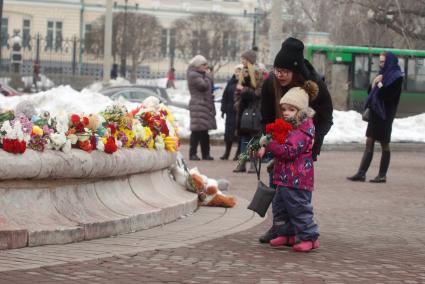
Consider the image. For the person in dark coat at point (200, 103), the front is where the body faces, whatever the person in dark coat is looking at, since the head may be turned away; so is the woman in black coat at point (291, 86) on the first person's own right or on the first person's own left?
on the first person's own right

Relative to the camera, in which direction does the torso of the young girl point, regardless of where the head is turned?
to the viewer's left

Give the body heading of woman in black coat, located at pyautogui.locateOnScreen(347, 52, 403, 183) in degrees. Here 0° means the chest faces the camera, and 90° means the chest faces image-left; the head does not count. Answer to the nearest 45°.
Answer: approximately 90°
